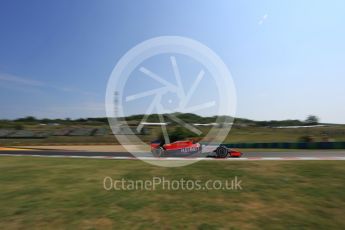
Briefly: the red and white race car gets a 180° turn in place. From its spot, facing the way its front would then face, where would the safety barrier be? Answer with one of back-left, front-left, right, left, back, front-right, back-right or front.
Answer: back-right

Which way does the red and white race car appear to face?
to the viewer's right
